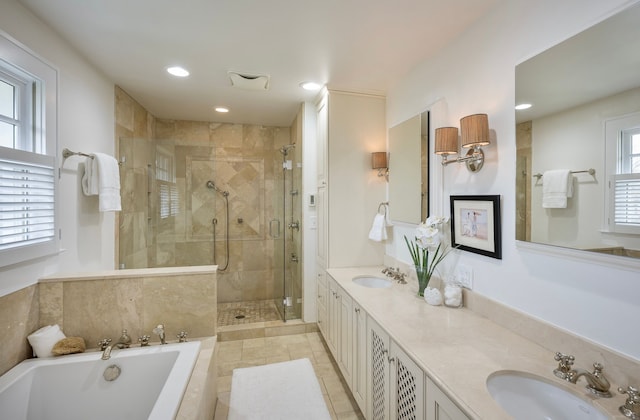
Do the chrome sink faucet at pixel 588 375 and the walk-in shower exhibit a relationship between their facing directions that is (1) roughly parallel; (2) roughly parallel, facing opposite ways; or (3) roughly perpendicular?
roughly perpendicular

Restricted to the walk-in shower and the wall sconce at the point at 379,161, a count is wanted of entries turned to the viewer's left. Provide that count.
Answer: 1

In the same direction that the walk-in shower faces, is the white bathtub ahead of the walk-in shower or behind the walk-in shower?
ahead

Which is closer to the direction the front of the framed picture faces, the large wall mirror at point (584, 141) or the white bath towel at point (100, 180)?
the white bath towel

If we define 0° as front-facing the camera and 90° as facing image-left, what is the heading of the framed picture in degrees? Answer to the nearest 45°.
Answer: approximately 45°

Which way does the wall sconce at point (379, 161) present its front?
to the viewer's left

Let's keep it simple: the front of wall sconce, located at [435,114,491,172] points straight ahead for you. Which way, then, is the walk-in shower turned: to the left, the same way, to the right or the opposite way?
to the left

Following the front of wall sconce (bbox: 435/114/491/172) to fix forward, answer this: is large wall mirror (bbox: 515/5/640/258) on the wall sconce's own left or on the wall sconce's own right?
on the wall sconce's own left

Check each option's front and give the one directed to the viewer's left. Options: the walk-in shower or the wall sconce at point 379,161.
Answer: the wall sconce

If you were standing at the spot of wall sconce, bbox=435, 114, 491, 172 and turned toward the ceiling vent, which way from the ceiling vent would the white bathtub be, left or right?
left
